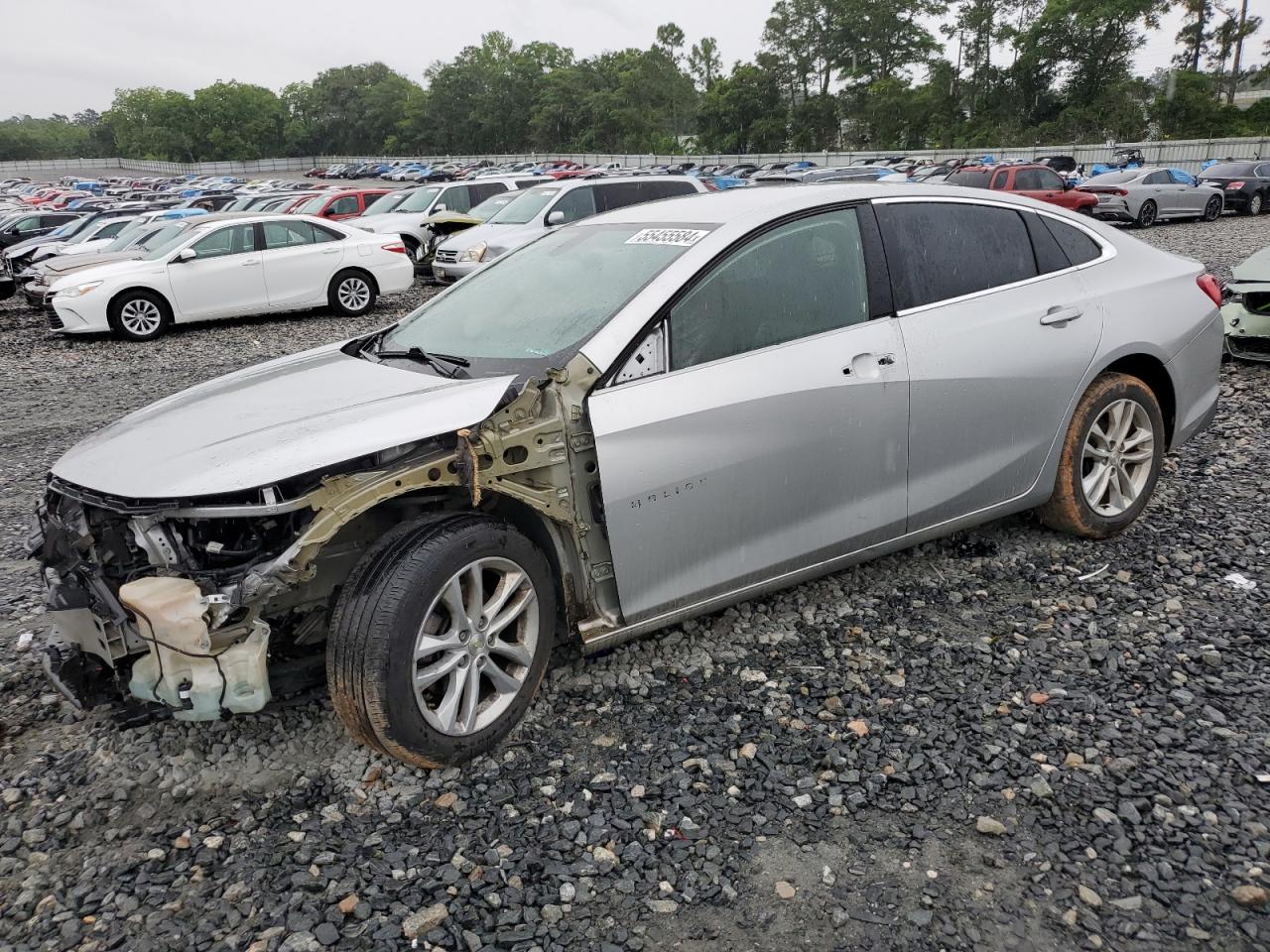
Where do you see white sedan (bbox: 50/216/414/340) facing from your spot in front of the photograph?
facing to the left of the viewer

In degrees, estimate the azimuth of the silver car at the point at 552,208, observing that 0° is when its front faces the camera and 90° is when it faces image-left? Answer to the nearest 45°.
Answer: approximately 45°

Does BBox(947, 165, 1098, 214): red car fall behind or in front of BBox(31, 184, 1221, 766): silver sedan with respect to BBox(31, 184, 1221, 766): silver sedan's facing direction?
behind

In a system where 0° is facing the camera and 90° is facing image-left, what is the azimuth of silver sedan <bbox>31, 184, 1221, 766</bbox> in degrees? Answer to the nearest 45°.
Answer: approximately 45°

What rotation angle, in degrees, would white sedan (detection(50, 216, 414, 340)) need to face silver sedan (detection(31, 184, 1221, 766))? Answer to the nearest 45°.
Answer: approximately 90° to its left

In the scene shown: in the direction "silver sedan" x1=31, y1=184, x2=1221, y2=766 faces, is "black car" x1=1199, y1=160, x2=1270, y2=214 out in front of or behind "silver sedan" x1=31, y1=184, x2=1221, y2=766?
behind

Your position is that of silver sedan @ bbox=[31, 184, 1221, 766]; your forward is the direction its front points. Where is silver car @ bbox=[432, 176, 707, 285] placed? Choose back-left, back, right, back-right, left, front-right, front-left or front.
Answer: back-right

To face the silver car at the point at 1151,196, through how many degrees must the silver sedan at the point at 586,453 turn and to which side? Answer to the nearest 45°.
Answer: approximately 180°
